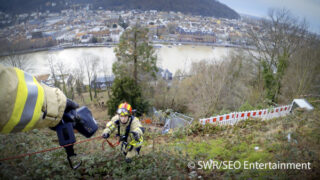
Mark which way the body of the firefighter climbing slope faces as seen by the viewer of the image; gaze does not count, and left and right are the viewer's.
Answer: facing the viewer

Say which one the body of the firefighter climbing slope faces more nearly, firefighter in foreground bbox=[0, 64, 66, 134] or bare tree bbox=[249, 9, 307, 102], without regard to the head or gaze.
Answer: the firefighter in foreground

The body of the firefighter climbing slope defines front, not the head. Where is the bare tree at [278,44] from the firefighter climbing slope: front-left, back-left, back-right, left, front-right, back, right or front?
back-left

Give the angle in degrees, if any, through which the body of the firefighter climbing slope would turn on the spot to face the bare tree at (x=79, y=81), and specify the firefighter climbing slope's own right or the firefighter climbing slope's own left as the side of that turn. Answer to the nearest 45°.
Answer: approximately 180°

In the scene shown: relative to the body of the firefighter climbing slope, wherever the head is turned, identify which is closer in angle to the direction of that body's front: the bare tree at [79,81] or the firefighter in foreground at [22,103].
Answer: the firefighter in foreground

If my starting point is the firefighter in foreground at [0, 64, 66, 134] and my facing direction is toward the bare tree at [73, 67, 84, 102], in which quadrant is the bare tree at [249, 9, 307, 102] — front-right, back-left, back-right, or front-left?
front-right

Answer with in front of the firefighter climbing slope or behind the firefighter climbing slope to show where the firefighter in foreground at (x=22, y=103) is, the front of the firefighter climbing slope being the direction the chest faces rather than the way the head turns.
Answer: in front
